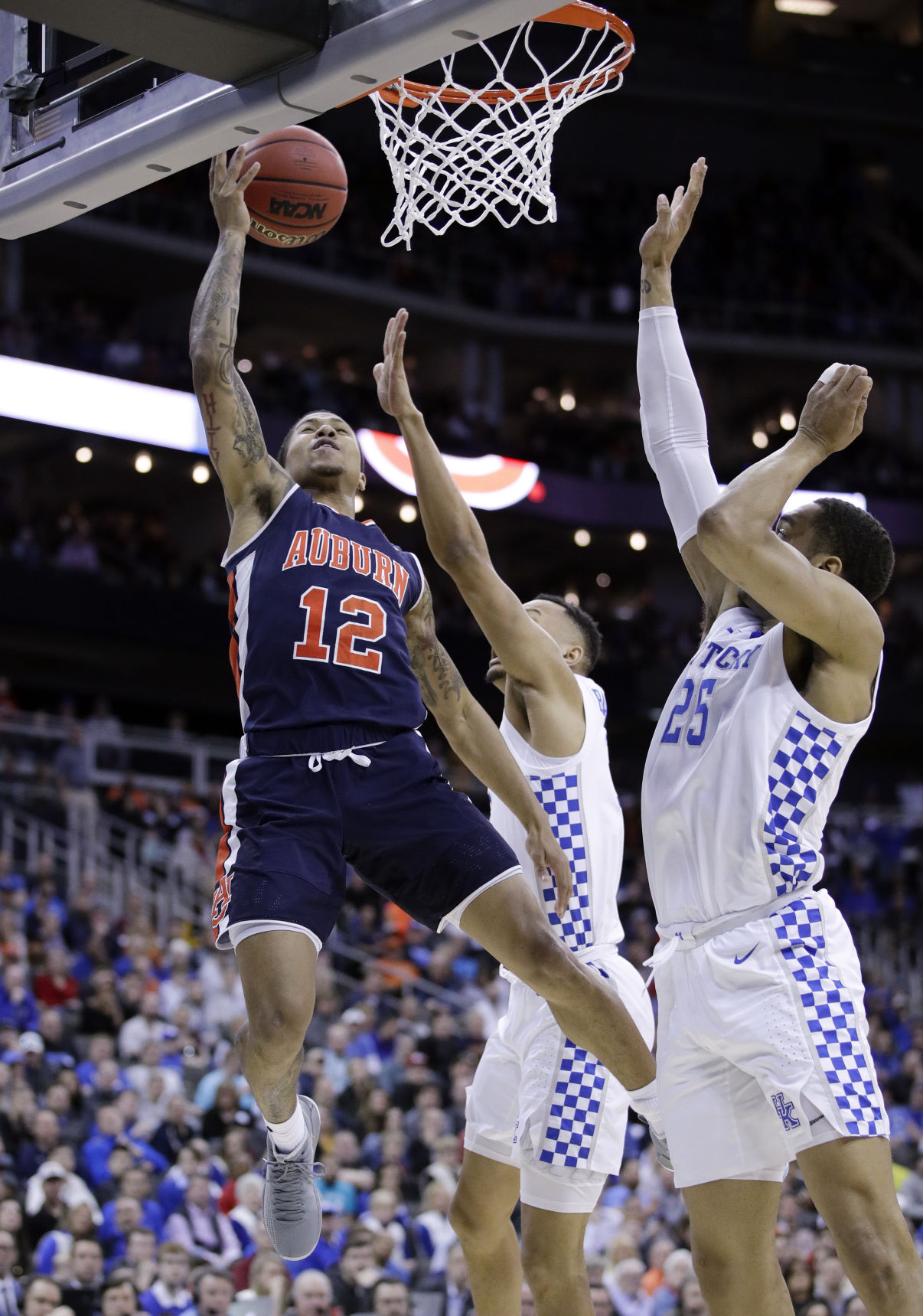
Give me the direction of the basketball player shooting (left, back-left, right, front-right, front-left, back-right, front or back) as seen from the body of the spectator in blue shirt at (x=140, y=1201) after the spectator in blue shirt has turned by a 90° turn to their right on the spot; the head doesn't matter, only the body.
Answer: left

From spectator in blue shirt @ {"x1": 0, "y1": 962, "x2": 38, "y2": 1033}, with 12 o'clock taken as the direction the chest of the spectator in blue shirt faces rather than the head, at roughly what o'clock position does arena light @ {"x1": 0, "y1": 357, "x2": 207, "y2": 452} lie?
The arena light is roughly at 6 o'clock from the spectator in blue shirt.

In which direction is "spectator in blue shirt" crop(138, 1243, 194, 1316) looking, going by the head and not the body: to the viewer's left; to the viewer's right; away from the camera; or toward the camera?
toward the camera

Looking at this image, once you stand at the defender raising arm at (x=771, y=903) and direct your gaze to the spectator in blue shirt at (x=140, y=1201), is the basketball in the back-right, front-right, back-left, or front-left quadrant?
front-left

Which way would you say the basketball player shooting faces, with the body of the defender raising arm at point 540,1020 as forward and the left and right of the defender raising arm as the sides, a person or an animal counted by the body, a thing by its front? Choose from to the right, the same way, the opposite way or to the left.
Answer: to the left

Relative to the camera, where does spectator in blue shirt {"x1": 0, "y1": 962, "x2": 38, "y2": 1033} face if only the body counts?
toward the camera

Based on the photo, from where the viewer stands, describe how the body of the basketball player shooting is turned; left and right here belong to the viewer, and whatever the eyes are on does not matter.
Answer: facing the viewer

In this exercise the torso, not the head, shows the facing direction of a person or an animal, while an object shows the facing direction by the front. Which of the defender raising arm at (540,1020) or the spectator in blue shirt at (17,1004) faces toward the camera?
the spectator in blue shirt

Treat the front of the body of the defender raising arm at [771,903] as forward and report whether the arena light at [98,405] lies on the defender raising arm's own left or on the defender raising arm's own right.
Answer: on the defender raising arm's own right

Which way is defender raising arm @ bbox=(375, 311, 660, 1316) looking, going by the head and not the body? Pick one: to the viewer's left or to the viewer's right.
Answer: to the viewer's left
